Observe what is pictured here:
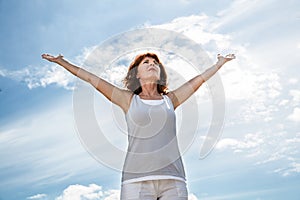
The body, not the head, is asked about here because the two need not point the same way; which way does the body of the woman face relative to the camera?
toward the camera
